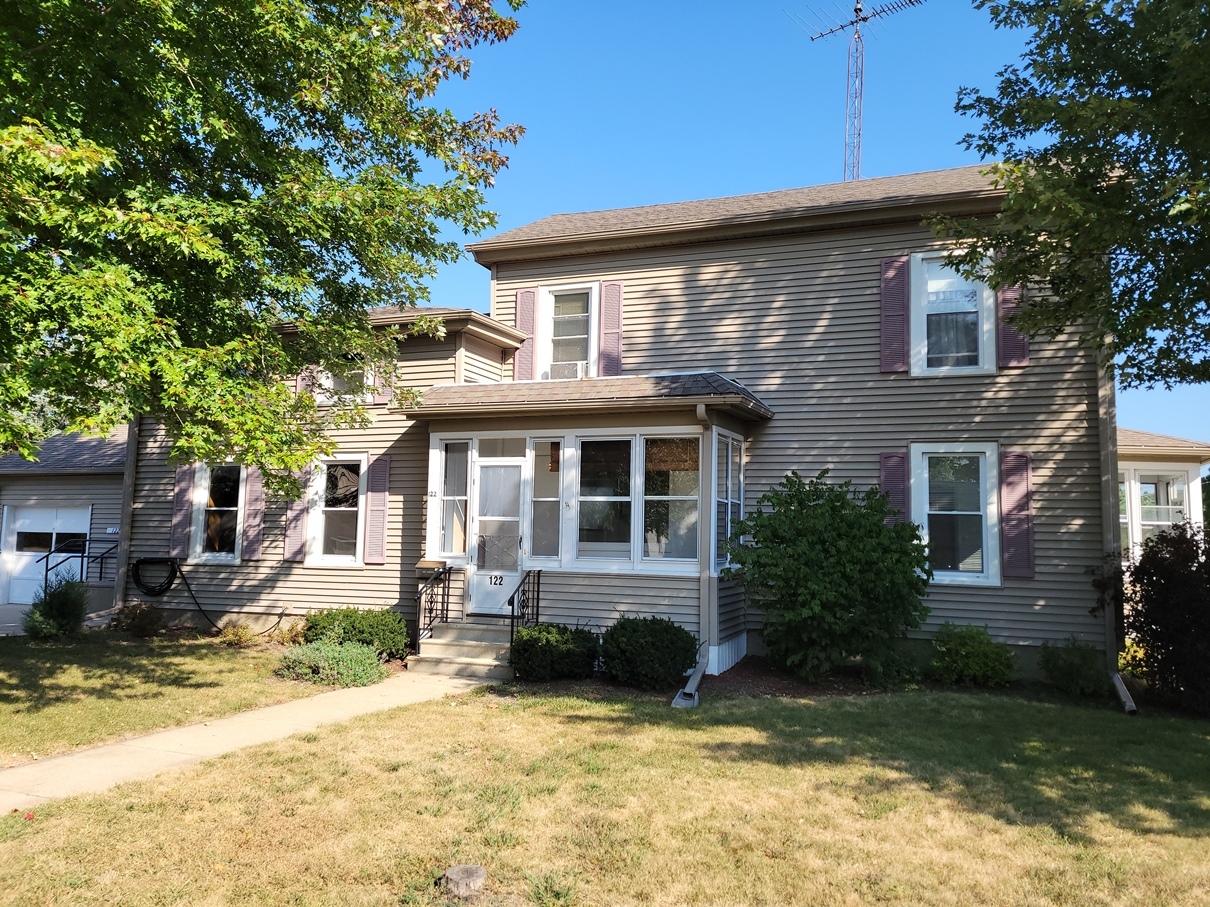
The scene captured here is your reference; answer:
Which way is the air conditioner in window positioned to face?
toward the camera

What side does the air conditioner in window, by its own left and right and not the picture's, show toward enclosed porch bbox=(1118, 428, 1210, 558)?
left

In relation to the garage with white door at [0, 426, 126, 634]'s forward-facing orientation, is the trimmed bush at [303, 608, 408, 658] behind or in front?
in front

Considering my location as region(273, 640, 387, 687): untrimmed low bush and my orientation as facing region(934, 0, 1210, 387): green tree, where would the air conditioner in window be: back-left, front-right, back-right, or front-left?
front-left

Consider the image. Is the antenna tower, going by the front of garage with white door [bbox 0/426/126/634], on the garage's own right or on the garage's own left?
on the garage's own left

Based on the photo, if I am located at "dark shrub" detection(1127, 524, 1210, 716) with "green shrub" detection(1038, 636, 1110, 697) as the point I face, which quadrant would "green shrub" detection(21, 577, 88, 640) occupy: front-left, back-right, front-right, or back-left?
front-left

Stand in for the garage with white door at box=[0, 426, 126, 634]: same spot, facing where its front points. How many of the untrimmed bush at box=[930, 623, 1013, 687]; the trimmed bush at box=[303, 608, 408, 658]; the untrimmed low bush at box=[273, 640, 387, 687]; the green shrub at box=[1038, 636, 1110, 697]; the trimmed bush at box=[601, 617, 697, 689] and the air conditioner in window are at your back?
0

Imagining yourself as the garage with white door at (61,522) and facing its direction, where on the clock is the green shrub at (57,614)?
The green shrub is roughly at 12 o'clock from the garage with white door.

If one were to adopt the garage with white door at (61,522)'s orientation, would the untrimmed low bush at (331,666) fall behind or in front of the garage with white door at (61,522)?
in front

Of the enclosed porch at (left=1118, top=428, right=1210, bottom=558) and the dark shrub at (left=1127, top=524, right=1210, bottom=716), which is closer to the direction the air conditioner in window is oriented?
the dark shrub

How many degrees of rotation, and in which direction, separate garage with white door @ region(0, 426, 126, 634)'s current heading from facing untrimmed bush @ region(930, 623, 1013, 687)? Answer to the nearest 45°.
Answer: approximately 45° to its left

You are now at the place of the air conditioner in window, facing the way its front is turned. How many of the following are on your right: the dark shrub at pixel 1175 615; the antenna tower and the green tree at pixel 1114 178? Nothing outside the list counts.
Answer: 0

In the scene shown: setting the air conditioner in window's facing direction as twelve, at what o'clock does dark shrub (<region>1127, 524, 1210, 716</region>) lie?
The dark shrub is roughly at 10 o'clock from the air conditioner in window.

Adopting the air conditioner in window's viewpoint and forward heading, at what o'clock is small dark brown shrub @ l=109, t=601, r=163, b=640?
The small dark brown shrub is roughly at 3 o'clock from the air conditioner in window.

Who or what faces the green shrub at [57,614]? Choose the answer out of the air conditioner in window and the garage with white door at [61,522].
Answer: the garage with white door

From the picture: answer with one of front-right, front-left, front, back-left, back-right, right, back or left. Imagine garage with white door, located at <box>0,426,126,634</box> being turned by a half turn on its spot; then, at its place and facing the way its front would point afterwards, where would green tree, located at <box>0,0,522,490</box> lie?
back
